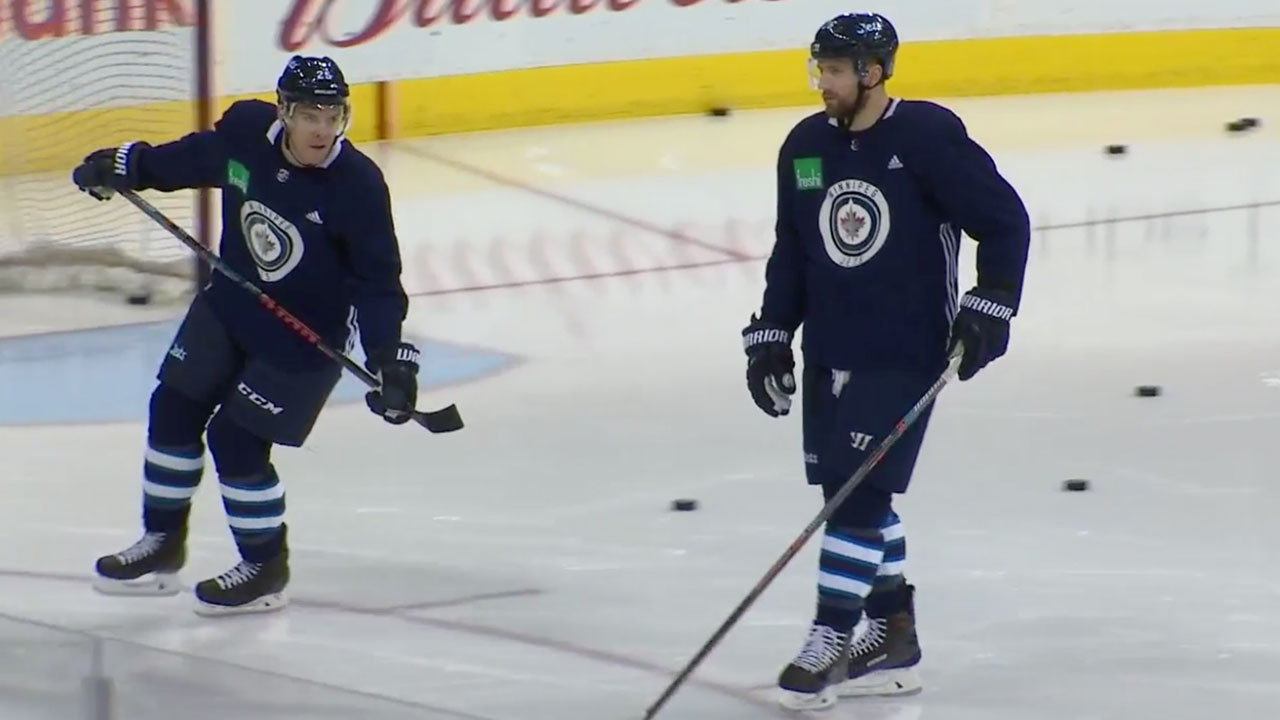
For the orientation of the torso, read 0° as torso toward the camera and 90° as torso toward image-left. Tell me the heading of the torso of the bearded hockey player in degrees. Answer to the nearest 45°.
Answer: approximately 45°

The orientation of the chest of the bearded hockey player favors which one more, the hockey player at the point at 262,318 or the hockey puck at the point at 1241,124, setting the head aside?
the hockey player

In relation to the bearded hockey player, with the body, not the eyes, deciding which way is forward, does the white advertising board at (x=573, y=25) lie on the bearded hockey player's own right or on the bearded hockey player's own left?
on the bearded hockey player's own right

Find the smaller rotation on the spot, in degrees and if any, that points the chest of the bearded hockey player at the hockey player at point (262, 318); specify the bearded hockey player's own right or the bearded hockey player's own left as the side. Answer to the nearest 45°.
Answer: approximately 45° to the bearded hockey player's own right

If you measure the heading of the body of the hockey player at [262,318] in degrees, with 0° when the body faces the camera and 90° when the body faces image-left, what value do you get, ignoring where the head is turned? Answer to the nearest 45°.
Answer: approximately 45°

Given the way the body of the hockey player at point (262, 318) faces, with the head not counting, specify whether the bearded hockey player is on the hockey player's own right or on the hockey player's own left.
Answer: on the hockey player's own left

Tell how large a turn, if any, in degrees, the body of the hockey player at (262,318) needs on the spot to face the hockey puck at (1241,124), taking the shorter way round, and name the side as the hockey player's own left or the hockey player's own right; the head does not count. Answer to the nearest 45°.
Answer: approximately 180°

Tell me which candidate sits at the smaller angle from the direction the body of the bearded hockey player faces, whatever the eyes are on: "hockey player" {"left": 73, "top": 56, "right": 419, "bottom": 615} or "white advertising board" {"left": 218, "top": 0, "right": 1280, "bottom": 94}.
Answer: the hockey player
